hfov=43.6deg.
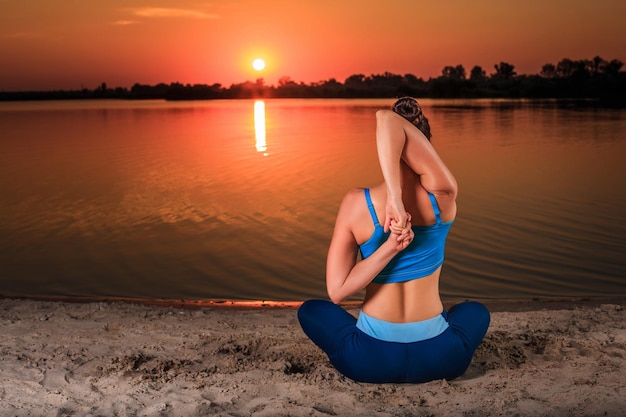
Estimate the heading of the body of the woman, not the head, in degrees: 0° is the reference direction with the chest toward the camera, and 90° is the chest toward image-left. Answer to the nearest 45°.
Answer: approximately 180°
